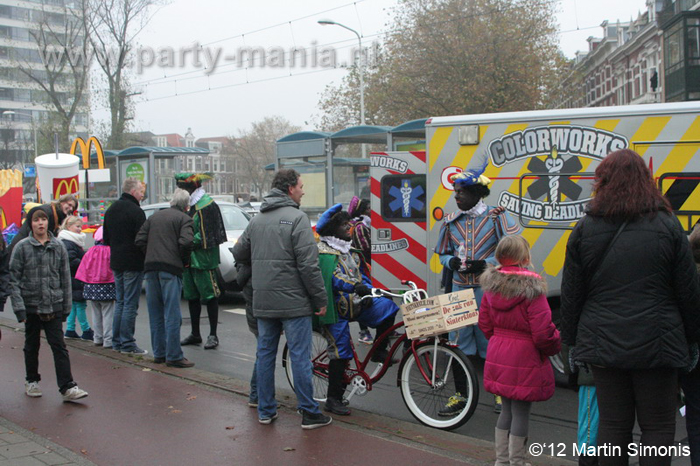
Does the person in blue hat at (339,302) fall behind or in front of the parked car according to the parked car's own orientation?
in front

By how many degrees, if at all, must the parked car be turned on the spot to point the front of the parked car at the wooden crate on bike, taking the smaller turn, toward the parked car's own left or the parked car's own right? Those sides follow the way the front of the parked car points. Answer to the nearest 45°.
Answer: approximately 45° to the parked car's own right

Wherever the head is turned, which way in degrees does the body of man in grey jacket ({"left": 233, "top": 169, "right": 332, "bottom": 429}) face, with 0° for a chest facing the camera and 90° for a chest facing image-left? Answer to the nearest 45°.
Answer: approximately 225°

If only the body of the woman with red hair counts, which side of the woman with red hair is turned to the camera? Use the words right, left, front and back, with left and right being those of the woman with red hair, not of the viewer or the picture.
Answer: back

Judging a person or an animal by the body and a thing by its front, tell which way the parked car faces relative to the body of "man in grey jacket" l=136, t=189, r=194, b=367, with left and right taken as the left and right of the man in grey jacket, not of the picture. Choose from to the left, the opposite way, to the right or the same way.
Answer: to the right

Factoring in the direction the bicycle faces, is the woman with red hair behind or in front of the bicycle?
in front

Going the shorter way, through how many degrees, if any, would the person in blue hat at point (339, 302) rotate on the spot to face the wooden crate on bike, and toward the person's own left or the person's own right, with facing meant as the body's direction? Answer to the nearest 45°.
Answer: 0° — they already face it

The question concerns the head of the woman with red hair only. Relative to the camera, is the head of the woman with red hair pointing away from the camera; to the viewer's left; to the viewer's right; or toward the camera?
away from the camera

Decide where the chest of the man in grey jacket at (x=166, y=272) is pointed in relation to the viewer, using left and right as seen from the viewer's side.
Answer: facing away from the viewer and to the right of the viewer

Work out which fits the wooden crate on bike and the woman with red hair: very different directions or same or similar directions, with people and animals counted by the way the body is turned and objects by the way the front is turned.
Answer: very different directions

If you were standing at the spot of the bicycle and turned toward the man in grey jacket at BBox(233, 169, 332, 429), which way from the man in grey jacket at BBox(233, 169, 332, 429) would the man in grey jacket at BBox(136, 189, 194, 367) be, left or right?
right

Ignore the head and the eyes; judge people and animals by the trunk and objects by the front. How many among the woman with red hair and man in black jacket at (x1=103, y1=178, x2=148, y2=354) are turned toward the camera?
0

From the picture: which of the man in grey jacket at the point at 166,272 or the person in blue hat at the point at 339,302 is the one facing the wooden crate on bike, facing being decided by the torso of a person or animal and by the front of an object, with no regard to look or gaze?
the person in blue hat

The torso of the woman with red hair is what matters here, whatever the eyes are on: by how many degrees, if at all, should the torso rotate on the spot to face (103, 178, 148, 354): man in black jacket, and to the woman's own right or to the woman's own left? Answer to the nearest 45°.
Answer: approximately 45° to the woman's own left

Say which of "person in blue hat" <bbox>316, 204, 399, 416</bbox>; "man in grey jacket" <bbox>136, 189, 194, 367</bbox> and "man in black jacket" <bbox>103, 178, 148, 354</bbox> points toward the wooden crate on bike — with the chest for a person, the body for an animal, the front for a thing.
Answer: the person in blue hat
